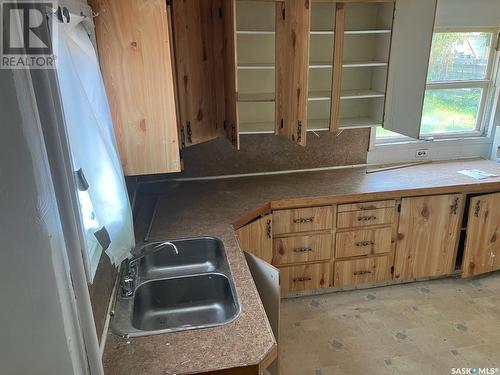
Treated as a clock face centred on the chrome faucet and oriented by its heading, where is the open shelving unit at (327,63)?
The open shelving unit is roughly at 11 o'clock from the chrome faucet.

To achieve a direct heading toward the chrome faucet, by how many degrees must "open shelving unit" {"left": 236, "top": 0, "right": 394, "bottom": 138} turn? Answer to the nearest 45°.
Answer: approximately 45° to its right

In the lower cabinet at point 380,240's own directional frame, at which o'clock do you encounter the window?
The window is roughly at 7 o'clock from the lower cabinet.

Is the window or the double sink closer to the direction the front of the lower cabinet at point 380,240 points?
the double sink

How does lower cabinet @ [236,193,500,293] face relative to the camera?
toward the camera

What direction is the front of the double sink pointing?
to the viewer's right

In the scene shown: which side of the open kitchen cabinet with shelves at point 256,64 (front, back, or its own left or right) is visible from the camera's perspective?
front

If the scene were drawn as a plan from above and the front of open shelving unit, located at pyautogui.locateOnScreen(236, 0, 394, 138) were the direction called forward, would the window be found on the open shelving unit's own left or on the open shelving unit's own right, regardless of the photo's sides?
on the open shelving unit's own left

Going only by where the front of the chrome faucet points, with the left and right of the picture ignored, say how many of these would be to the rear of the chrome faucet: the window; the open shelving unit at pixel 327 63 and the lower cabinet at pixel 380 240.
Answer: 0

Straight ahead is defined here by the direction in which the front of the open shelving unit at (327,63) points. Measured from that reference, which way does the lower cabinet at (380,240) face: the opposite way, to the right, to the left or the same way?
the same way

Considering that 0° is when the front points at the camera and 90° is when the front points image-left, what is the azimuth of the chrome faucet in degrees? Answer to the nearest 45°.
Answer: approximately 270°

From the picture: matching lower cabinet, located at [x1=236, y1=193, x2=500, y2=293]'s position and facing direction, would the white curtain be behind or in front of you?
in front

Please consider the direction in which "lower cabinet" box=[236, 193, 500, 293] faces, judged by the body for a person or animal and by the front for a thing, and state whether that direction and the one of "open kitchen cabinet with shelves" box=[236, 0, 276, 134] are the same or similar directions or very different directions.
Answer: same or similar directions

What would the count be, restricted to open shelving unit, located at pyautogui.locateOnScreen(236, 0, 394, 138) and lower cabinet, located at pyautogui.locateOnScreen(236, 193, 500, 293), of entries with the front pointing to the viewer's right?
0

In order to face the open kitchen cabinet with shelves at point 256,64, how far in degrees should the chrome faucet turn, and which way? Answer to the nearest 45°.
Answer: approximately 45° to its left

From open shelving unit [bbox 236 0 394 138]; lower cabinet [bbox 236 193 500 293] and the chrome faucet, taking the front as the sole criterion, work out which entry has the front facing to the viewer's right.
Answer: the chrome faucet
